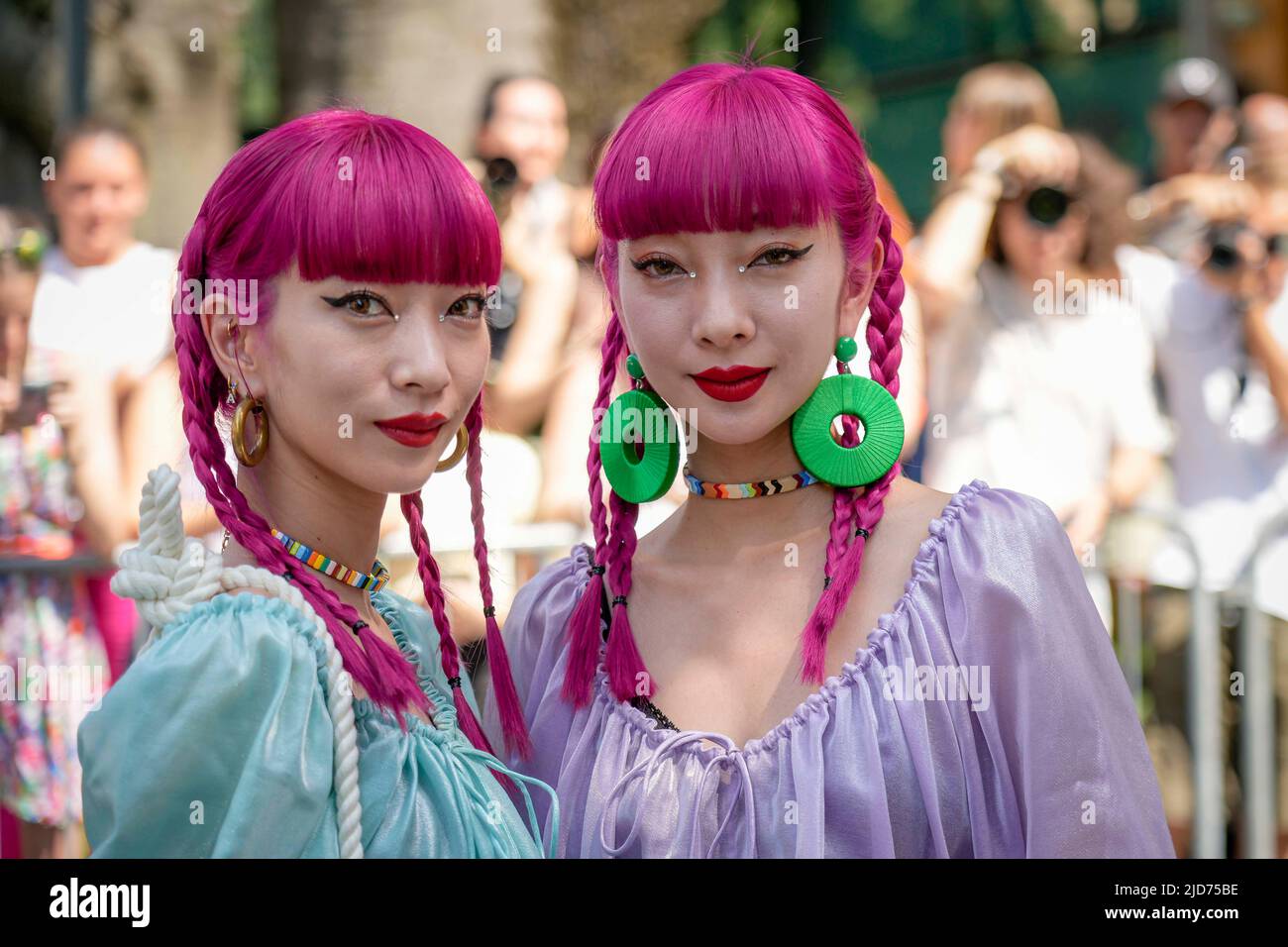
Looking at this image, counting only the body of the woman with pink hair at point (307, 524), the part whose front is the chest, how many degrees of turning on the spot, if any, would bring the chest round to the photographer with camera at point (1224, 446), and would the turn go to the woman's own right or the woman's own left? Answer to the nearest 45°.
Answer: approximately 90° to the woman's own left

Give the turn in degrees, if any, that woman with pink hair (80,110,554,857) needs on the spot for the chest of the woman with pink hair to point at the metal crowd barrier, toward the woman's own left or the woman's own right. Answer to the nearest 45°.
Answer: approximately 90° to the woman's own left

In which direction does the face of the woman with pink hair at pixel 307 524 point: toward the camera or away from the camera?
toward the camera

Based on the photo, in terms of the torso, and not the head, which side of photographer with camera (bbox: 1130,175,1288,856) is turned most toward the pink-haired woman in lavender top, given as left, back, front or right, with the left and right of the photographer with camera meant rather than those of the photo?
front

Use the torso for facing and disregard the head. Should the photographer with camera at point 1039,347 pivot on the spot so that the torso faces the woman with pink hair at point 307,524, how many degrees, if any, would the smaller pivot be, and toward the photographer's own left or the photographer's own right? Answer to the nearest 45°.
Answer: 0° — they already face them

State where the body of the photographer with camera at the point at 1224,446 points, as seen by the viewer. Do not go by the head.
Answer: toward the camera

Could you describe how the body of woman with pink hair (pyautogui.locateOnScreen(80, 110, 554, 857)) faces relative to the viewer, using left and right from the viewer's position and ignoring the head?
facing the viewer and to the right of the viewer

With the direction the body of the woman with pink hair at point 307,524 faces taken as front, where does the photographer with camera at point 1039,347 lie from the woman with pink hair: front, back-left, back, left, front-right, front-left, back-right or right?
left

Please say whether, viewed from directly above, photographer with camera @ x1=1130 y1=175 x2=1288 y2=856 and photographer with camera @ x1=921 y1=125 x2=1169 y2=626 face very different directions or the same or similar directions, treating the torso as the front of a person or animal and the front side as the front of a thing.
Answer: same or similar directions

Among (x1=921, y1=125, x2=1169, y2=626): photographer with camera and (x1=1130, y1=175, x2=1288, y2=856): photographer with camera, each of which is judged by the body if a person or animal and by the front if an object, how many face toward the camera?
2

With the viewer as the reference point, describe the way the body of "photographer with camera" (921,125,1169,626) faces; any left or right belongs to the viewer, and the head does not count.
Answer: facing the viewer
